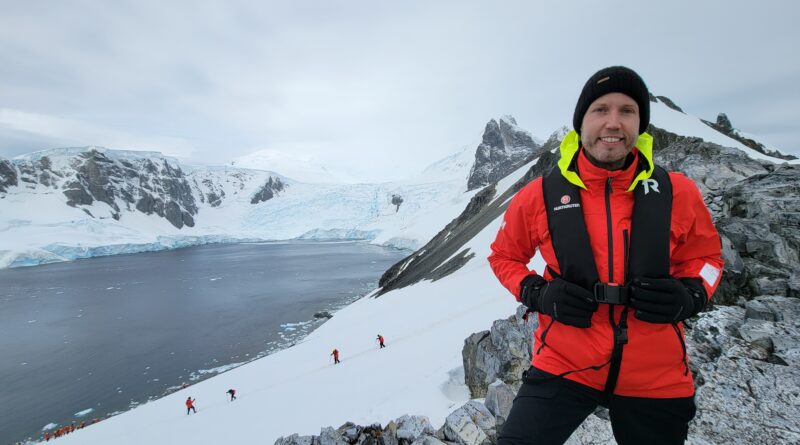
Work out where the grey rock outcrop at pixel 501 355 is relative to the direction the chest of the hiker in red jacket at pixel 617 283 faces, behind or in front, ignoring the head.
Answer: behind

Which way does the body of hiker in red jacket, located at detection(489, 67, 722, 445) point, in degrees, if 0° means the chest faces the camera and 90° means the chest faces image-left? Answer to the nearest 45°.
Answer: approximately 0°

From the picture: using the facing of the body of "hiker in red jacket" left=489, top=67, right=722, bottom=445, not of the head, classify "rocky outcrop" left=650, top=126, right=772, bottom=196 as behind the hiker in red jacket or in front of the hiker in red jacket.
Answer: behind
